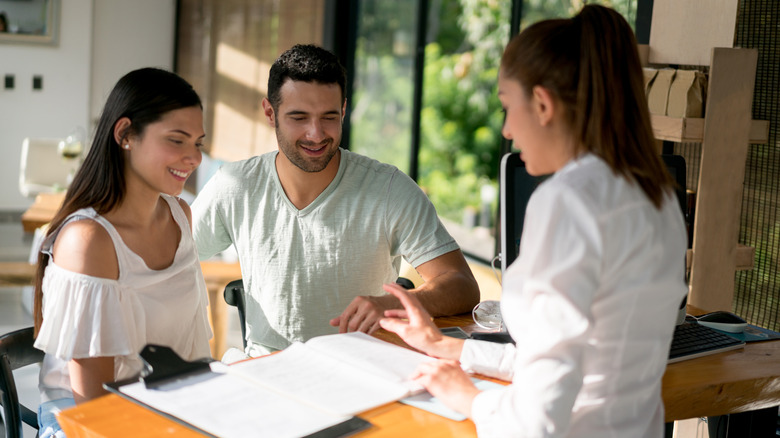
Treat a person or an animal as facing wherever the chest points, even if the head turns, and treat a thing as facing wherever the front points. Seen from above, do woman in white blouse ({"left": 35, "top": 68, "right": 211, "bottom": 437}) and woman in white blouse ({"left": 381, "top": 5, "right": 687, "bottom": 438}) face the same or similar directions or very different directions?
very different directions

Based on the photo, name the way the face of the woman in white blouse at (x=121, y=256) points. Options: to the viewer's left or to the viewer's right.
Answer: to the viewer's right

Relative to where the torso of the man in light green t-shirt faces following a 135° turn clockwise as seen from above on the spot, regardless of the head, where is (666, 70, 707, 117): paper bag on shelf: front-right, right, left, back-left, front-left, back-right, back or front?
back-right

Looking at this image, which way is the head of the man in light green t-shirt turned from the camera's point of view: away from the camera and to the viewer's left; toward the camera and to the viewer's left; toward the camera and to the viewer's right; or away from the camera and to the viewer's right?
toward the camera and to the viewer's right

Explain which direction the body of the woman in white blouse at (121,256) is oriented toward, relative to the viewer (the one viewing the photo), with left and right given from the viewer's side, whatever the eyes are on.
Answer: facing the viewer and to the right of the viewer

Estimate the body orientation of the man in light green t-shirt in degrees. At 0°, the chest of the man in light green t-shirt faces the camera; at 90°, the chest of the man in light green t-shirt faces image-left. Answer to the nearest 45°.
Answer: approximately 0°

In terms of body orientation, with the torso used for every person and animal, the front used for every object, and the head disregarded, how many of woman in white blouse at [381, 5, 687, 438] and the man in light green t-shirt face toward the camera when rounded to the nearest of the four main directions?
1

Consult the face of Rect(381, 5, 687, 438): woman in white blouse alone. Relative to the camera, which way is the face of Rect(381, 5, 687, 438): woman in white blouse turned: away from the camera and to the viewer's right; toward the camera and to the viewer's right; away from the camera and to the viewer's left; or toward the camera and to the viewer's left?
away from the camera and to the viewer's left

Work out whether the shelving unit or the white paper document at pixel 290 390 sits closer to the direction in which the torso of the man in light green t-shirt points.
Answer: the white paper document

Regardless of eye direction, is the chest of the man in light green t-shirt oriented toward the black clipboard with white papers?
yes

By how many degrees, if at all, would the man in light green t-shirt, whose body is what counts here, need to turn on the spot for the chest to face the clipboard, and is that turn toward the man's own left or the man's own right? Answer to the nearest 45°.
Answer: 0° — they already face it

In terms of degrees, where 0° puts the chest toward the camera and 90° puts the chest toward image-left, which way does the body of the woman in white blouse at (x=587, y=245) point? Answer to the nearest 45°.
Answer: approximately 135°

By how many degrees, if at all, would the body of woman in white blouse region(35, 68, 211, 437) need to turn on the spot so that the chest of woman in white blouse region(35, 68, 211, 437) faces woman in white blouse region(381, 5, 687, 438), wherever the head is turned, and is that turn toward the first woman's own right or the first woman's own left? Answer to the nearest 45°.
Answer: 0° — they already face them
